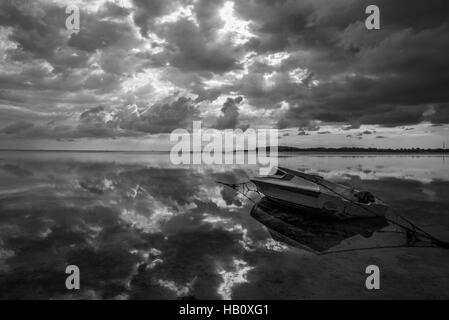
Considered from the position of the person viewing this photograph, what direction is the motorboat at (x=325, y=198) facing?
facing away from the viewer and to the left of the viewer
